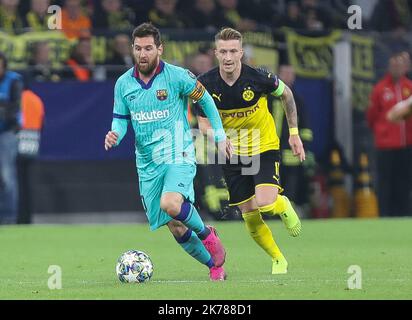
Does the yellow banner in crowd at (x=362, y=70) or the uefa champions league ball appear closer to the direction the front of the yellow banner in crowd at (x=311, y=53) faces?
the uefa champions league ball

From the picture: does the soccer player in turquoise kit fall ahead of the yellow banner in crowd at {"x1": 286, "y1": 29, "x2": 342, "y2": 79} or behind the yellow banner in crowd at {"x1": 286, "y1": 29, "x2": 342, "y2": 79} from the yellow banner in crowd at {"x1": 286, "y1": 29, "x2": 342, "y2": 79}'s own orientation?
ahead

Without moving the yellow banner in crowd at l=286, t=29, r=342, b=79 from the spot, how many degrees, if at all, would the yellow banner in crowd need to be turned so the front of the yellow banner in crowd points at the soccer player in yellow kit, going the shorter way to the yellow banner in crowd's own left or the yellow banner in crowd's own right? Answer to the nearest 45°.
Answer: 0° — it already faces them

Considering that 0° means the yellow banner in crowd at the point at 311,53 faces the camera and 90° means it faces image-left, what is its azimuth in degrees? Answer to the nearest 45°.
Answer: approximately 0°

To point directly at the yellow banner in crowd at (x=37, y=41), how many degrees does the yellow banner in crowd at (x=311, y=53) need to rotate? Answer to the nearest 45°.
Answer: approximately 90° to its right

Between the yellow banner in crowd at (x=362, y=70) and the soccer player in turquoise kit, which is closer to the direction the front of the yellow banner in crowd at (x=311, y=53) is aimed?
the soccer player in turquoise kit

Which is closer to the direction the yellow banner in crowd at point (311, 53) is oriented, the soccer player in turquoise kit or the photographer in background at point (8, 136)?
the soccer player in turquoise kit

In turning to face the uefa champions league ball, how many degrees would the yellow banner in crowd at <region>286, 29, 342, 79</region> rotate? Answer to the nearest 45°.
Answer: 0° — it already faces it

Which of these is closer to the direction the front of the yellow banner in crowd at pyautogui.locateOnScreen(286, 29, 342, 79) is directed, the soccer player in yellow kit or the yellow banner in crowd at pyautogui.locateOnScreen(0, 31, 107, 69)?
the soccer player in yellow kit

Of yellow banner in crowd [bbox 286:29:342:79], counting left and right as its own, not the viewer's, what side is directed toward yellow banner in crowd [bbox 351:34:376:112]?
left

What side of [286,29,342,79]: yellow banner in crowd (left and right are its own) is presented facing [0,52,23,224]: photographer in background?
right
